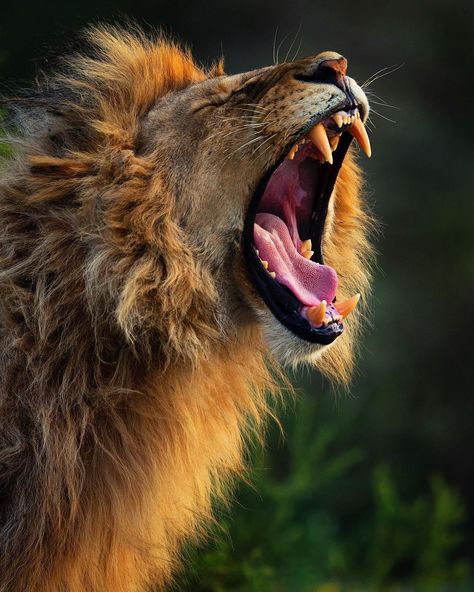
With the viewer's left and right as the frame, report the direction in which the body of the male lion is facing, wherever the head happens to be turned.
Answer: facing to the right of the viewer
